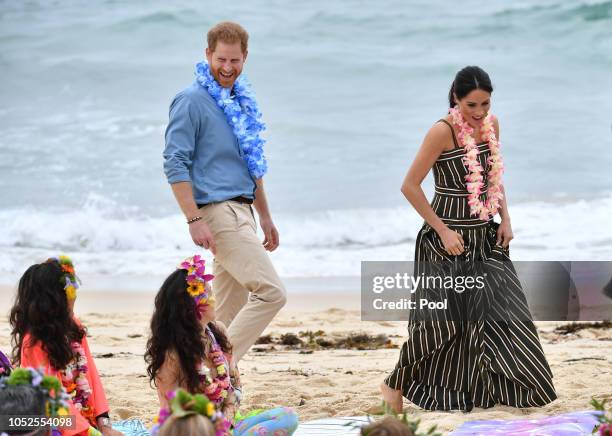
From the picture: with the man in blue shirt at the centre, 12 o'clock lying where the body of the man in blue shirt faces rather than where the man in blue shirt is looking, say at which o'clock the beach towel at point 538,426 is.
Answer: The beach towel is roughly at 11 o'clock from the man in blue shirt.

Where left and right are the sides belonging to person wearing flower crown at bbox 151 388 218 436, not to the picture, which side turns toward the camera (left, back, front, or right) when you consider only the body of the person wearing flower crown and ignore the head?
back

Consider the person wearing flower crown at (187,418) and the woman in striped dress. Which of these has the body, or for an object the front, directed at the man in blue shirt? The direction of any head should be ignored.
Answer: the person wearing flower crown

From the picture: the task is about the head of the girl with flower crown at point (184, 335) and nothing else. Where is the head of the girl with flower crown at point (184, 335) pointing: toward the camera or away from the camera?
away from the camera

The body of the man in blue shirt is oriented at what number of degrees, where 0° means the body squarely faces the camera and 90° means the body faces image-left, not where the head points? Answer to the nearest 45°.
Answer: approximately 315°

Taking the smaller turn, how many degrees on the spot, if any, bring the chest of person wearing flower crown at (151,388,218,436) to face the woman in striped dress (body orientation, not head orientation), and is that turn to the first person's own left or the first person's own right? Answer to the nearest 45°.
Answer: approximately 45° to the first person's own right

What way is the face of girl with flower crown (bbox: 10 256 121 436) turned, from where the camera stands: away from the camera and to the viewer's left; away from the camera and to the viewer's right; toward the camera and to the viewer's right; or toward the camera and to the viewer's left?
away from the camera and to the viewer's right

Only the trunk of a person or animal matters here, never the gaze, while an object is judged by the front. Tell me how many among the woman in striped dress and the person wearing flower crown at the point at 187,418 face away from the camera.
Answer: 1

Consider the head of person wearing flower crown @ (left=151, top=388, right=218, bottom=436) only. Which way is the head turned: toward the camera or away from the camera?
away from the camera
